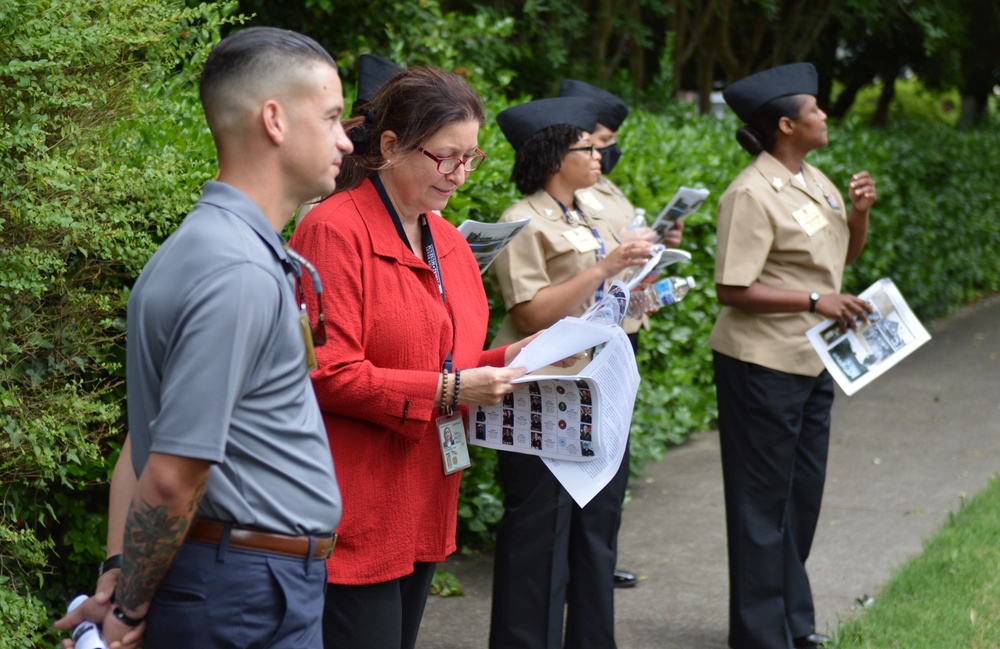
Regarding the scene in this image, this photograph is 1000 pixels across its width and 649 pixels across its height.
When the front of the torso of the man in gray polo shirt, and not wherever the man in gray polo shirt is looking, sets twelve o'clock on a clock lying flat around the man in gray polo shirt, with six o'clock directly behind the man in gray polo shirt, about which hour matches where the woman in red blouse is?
The woman in red blouse is roughly at 10 o'clock from the man in gray polo shirt.

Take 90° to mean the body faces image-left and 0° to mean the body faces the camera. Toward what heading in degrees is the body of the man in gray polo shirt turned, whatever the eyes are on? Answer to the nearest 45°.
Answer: approximately 270°

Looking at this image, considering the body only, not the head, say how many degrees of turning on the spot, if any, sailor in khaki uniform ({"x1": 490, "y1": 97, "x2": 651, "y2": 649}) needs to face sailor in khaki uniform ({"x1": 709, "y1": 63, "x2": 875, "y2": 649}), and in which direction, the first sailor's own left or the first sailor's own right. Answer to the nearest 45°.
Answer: approximately 45° to the first sailor's own left

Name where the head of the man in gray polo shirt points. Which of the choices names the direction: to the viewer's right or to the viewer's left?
to the viewer's right

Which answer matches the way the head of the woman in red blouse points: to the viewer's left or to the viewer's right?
to the viewer's right

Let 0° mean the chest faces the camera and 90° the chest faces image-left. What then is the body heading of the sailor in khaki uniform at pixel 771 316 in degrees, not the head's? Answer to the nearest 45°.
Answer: approximately 315°

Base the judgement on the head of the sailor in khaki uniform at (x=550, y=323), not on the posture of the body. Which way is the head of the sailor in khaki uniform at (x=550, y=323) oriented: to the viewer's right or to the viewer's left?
to the viewer's right

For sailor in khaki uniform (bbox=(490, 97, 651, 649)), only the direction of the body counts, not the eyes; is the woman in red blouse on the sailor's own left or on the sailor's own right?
on the sailor's own right
